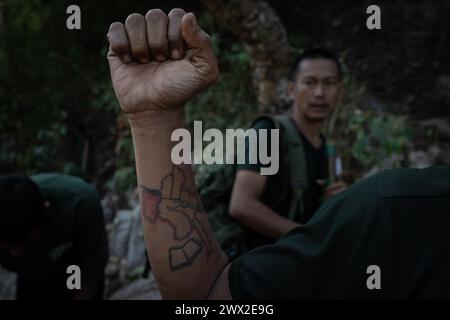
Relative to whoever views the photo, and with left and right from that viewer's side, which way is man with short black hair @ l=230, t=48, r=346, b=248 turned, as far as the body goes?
facing the viewer and to the right of the viewer

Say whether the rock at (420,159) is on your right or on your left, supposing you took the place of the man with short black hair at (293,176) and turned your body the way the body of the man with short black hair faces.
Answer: on your left
